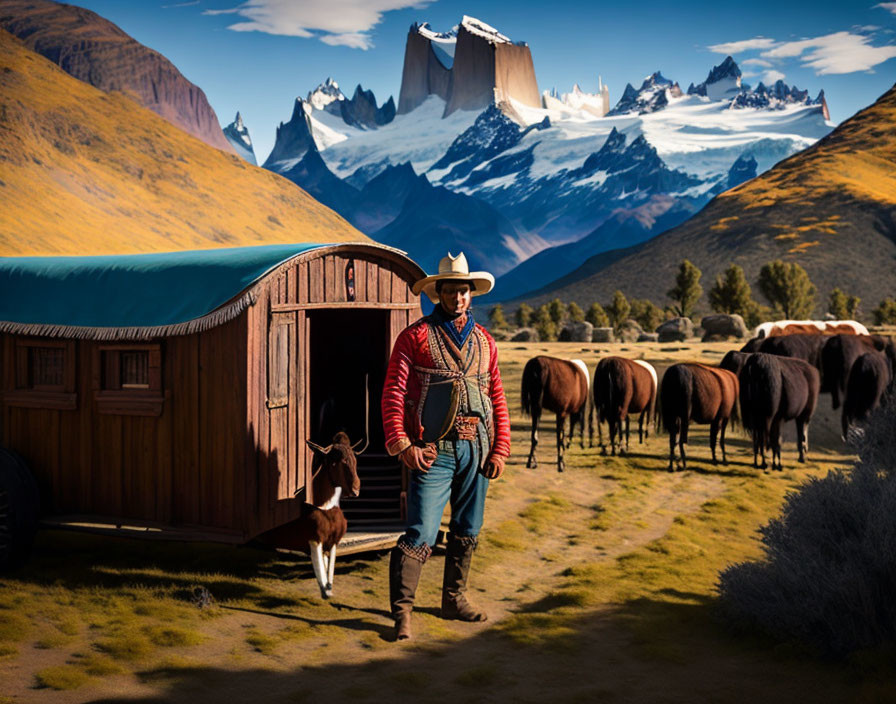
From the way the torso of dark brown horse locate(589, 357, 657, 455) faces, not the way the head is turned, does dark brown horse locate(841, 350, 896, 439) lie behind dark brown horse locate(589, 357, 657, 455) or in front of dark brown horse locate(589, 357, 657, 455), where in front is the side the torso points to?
in front

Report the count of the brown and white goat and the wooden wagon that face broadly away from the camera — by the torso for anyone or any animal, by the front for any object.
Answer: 0

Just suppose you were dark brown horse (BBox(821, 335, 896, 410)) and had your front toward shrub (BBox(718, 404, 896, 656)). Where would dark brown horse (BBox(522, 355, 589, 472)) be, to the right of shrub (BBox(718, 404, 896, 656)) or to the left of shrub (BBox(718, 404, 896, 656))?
right

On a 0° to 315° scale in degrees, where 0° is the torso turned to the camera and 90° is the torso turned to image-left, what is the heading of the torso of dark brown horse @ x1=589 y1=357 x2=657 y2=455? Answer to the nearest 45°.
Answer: approximately 225°

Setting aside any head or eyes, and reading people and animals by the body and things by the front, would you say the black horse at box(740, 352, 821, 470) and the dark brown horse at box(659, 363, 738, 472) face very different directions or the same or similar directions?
same or similar directions

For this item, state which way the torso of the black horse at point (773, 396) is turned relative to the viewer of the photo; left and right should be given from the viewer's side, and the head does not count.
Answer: facing away from the viewer and to the right of the viewer

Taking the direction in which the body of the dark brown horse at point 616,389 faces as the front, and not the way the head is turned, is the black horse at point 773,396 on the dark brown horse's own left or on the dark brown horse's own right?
on the dark brown horse's own right

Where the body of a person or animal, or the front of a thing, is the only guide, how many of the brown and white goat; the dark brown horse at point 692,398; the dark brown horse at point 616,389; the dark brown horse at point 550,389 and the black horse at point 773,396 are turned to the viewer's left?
0

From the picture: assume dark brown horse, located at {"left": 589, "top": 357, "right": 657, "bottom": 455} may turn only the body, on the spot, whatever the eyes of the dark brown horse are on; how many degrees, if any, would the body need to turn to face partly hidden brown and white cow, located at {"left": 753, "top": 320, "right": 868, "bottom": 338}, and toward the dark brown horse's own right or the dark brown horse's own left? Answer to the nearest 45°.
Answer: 0° — it already faces it

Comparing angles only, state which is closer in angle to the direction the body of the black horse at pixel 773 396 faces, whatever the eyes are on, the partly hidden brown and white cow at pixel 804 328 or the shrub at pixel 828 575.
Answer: the partly hidden brown and white cow

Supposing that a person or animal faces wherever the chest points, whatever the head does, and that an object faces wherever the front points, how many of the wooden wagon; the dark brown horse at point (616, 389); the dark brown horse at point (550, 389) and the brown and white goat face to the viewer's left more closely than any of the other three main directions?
0

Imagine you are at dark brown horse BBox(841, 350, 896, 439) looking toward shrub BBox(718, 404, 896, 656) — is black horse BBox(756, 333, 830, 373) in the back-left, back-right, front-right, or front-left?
back-right

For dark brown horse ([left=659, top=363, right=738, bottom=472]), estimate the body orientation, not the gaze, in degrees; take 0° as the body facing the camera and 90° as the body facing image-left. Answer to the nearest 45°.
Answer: approximately 225°

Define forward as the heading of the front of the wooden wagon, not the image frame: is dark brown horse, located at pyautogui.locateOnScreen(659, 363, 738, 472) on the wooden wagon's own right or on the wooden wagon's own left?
on the wooden wagon's own left
